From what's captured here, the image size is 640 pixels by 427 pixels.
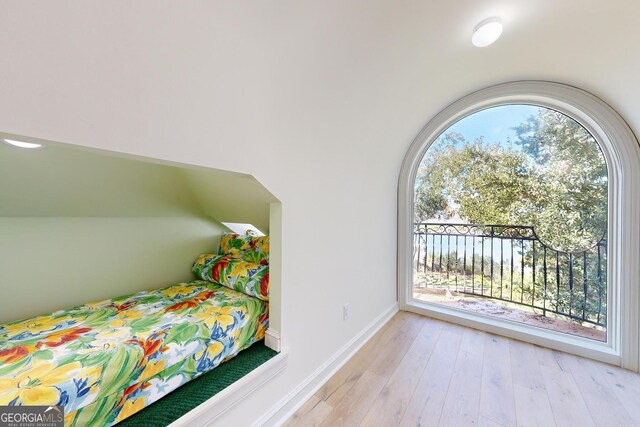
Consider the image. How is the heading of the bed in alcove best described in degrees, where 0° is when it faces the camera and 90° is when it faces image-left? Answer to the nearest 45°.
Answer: approximately 45°

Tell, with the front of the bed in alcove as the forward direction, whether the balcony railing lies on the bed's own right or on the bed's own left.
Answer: on the bed's own left

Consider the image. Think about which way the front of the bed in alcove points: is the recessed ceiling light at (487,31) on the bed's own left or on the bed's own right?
on the bed's own left

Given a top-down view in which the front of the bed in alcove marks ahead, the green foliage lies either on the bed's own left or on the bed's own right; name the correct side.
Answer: on the bed's own left

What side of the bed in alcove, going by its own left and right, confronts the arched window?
back
